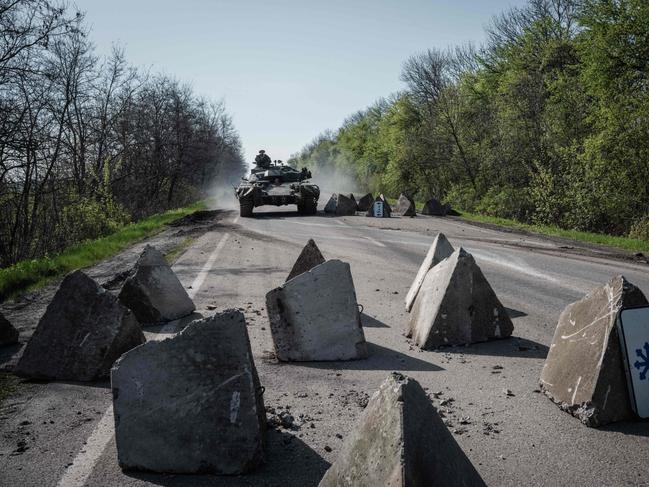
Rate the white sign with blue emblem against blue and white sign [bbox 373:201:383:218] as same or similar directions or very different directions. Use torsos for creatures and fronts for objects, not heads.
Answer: same or similar directions

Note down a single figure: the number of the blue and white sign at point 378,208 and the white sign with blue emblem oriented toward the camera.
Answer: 2

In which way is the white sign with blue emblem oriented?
toward the camera

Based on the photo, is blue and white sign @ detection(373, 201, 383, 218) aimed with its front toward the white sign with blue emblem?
yes

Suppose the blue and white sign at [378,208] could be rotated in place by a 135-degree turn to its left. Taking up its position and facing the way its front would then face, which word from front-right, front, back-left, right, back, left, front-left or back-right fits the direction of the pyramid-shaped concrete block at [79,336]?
back-right

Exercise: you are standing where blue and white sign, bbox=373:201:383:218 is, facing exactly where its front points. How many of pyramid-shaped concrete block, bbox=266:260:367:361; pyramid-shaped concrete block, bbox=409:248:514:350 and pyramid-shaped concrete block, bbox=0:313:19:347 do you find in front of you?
3

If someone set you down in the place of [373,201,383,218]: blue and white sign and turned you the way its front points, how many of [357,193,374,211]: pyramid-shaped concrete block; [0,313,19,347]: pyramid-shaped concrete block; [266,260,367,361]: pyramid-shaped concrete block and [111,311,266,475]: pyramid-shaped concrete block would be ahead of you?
3

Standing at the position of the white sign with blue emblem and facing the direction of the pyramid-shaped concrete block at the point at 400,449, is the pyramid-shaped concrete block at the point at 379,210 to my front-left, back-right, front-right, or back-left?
back-right

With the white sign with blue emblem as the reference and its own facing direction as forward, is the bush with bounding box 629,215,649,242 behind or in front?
behind

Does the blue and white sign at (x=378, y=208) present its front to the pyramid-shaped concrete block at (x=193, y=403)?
yes

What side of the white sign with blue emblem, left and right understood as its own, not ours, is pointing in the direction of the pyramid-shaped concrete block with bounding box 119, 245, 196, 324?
right

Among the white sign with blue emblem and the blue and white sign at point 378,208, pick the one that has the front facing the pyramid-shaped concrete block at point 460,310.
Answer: the blue and white sign

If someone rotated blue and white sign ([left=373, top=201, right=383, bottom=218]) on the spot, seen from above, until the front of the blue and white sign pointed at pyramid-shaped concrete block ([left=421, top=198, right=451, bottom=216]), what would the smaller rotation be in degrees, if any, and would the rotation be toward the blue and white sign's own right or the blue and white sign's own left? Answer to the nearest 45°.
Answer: approximately 135° to the blue and white sign's own left

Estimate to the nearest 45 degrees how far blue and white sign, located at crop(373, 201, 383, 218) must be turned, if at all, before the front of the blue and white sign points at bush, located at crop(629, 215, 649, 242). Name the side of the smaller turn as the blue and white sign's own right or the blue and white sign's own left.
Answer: approximately 45° to the blue and white sign's own left

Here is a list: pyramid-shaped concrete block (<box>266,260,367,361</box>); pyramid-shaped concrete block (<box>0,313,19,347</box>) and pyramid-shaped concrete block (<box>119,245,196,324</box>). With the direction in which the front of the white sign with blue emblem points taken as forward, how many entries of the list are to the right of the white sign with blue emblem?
3

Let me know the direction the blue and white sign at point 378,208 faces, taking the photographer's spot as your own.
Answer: facing the viewer

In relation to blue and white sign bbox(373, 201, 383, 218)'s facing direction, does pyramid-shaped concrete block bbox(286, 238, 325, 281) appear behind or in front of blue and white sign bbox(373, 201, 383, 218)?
in front

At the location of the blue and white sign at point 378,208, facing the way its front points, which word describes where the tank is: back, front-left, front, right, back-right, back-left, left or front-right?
right

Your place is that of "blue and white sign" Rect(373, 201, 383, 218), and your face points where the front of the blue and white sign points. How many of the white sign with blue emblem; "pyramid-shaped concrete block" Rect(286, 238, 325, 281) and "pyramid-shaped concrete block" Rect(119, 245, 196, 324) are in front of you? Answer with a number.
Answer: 3
